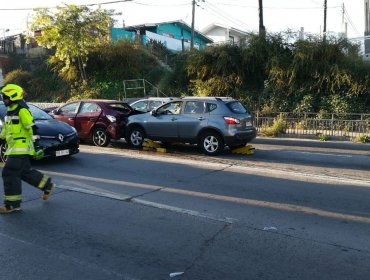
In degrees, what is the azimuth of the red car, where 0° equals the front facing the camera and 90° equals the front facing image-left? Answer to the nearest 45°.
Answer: approximately 135°

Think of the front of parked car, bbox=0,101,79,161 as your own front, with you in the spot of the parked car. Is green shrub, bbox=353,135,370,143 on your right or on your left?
on your left

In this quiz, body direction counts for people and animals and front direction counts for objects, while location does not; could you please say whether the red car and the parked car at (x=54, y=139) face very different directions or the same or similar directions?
very different directions

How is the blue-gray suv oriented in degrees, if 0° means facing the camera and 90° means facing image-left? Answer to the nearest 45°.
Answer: approximately 135°

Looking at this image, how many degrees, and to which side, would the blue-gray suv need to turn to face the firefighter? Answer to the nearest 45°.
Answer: approximately 90° to its left

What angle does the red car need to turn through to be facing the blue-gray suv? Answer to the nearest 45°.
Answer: approximately 180°

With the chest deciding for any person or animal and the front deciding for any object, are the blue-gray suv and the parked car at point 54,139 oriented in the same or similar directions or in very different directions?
very different directions

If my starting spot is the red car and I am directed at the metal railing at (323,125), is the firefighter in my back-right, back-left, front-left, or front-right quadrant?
back-right

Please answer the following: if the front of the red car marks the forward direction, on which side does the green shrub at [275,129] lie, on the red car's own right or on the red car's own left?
on the red car's own right

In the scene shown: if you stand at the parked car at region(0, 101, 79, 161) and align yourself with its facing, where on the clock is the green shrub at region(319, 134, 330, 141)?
The green shrub is roughly at 10 o'clock from the parked car.

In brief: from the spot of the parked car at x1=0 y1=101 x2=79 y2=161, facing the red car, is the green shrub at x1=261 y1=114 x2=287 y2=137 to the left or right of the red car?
right

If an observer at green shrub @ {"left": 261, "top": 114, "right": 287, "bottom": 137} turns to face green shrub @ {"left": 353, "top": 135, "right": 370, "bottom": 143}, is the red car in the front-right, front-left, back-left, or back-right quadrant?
back-right
